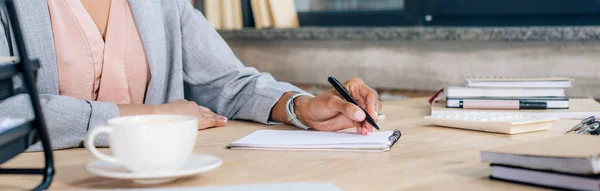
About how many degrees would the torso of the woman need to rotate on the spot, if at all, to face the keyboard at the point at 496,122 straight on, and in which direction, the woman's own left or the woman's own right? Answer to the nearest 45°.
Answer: approximately 45° to the woman's own left

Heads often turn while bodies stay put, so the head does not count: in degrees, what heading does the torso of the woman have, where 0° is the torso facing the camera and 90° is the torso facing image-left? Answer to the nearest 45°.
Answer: approximately 0°

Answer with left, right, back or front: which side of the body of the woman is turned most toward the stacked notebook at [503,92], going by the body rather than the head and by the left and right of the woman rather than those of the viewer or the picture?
left

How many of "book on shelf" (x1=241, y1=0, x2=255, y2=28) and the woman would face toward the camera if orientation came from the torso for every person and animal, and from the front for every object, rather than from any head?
2

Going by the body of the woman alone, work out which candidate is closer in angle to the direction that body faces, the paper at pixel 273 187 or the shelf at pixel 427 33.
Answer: the paper

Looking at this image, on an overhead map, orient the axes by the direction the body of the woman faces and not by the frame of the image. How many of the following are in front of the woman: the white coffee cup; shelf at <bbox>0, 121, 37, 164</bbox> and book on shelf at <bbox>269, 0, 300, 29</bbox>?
2

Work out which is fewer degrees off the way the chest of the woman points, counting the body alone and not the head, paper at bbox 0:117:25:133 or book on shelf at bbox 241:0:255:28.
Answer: the paper

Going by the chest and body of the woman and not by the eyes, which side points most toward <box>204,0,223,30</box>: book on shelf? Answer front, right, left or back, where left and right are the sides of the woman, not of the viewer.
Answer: back
